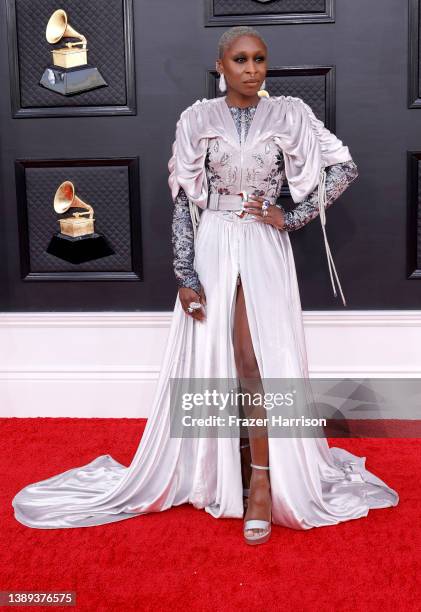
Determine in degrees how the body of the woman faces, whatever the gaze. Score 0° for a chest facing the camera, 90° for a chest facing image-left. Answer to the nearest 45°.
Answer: approximately 0°
